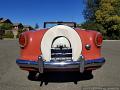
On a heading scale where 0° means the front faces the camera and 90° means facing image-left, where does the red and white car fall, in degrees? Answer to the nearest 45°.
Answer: approximately 180°
